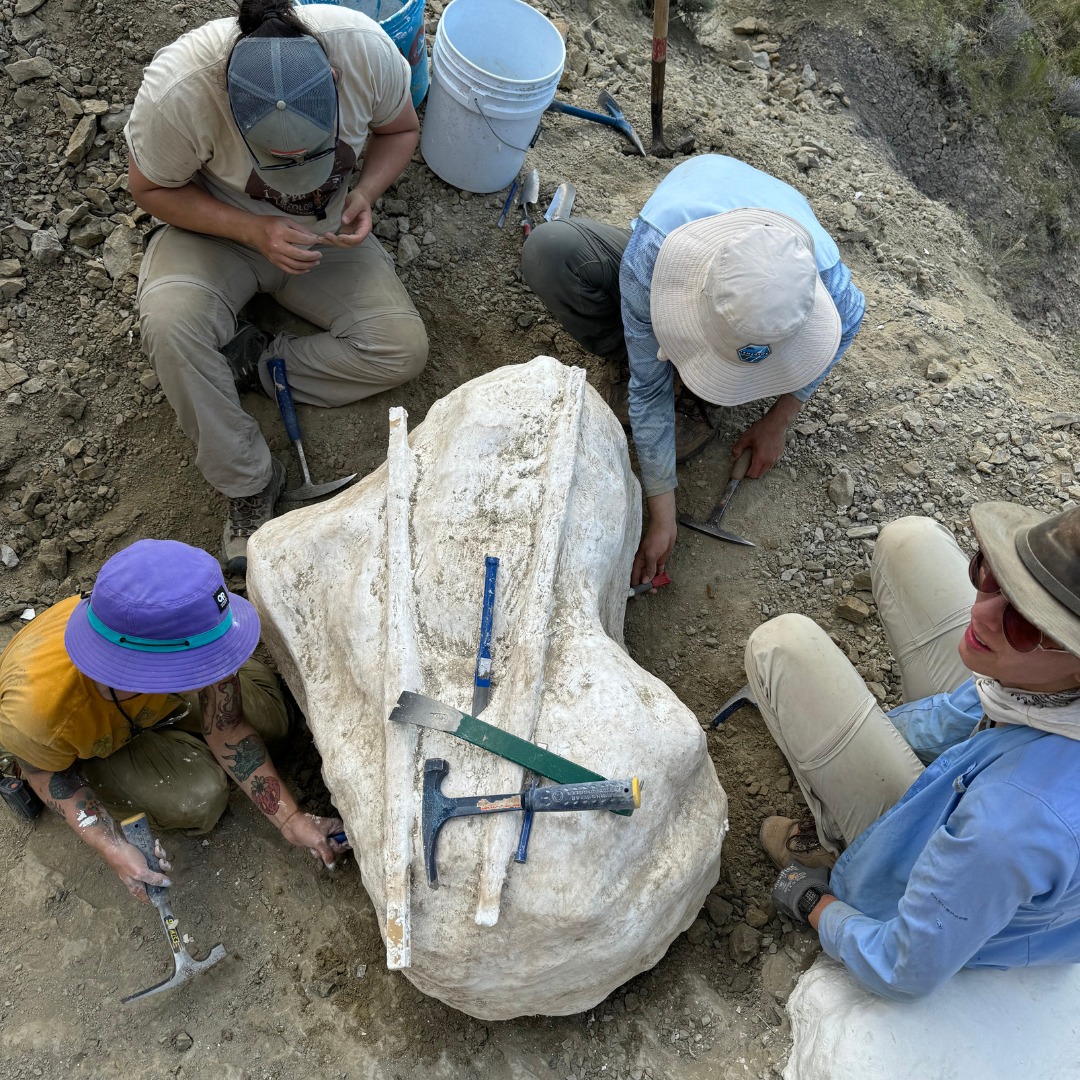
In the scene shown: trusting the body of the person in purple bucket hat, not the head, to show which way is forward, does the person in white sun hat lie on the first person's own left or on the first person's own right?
on the first person's own left

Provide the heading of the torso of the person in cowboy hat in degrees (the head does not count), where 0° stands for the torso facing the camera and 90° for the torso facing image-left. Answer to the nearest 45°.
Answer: approximately 90°

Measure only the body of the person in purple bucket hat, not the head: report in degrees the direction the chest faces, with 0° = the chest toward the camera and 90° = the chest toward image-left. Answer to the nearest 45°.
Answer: approximately 315°

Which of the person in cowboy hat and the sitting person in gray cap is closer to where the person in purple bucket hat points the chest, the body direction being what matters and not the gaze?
the person in cowboy hat

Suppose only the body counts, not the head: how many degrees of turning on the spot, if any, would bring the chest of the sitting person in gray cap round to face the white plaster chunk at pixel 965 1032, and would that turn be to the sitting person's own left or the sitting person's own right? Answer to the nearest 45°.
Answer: approximately 45° to the sitting person's own left

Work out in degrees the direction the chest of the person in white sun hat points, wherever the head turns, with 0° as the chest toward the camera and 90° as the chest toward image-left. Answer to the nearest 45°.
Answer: approximately 0°
